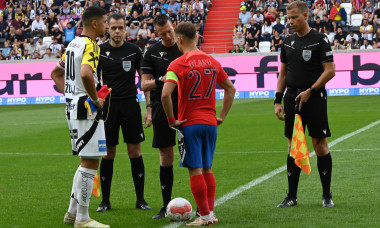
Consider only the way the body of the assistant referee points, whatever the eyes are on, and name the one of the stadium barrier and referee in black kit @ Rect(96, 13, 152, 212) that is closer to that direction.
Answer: the referee in black kit

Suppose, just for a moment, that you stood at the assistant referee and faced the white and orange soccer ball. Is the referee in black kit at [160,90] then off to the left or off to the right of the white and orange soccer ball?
right

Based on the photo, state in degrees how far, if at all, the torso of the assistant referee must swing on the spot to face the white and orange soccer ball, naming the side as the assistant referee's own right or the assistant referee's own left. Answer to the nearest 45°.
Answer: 0° — they already face it

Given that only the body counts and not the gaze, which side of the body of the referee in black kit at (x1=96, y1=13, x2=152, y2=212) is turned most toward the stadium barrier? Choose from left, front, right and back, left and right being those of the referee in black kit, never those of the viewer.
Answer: back

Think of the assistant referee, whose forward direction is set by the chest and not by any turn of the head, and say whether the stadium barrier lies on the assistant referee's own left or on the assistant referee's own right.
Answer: on the assistant referee's own right

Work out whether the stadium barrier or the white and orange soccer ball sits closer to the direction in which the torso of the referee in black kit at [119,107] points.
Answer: the white and orange soccer ball

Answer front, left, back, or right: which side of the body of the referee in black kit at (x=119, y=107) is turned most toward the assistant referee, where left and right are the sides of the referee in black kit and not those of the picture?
left

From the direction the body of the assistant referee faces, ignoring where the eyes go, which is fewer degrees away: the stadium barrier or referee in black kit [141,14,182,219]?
the referee in black kit
